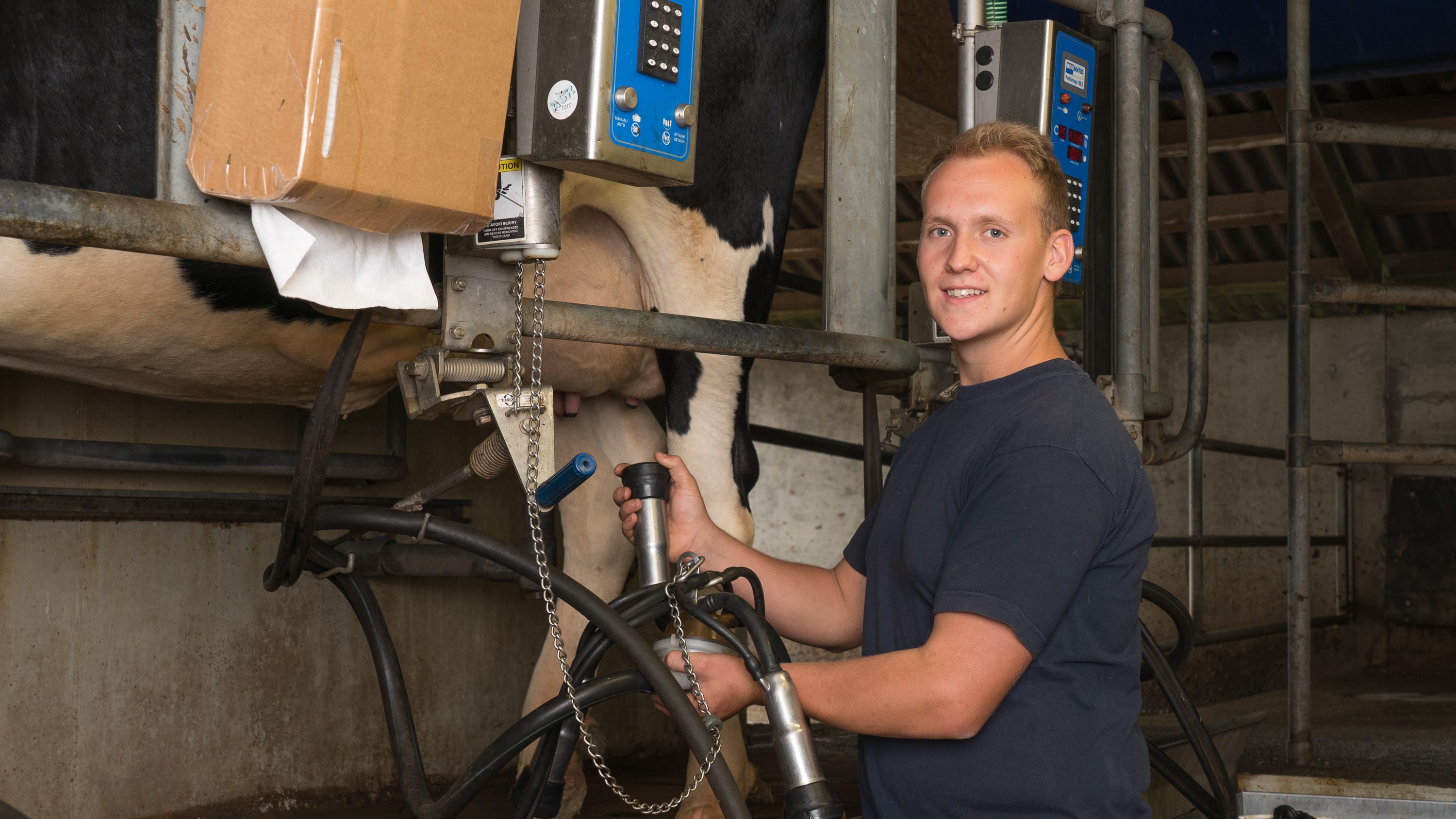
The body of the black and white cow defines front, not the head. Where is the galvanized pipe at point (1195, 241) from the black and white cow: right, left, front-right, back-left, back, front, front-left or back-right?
back

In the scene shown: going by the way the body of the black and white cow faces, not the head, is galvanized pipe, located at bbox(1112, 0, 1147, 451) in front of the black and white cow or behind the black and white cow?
behind

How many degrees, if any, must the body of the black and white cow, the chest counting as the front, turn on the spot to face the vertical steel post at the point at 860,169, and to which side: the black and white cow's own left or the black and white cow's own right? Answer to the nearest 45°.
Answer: approximately 135° to the black and white cow's own left

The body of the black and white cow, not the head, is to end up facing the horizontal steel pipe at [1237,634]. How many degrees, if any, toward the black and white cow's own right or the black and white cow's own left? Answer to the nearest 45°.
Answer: approximately 135° to the black and white cow's own right

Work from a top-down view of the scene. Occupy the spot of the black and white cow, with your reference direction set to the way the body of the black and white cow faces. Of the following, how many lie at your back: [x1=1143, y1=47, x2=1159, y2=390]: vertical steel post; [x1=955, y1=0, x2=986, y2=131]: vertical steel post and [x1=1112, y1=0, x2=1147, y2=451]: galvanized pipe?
3

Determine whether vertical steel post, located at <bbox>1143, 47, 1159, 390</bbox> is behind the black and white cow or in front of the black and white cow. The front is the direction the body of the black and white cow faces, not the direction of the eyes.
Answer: behind

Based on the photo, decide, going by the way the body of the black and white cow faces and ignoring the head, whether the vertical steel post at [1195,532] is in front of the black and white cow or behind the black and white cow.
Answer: behind

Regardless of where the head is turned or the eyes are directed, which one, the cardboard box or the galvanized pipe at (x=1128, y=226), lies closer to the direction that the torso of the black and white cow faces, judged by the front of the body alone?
the cardboard box

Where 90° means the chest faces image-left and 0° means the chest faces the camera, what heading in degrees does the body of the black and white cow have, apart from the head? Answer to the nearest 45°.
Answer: approximately 90°

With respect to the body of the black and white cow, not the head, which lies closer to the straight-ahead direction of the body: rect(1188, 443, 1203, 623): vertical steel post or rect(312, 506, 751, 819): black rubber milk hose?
the black rubber milk hose
